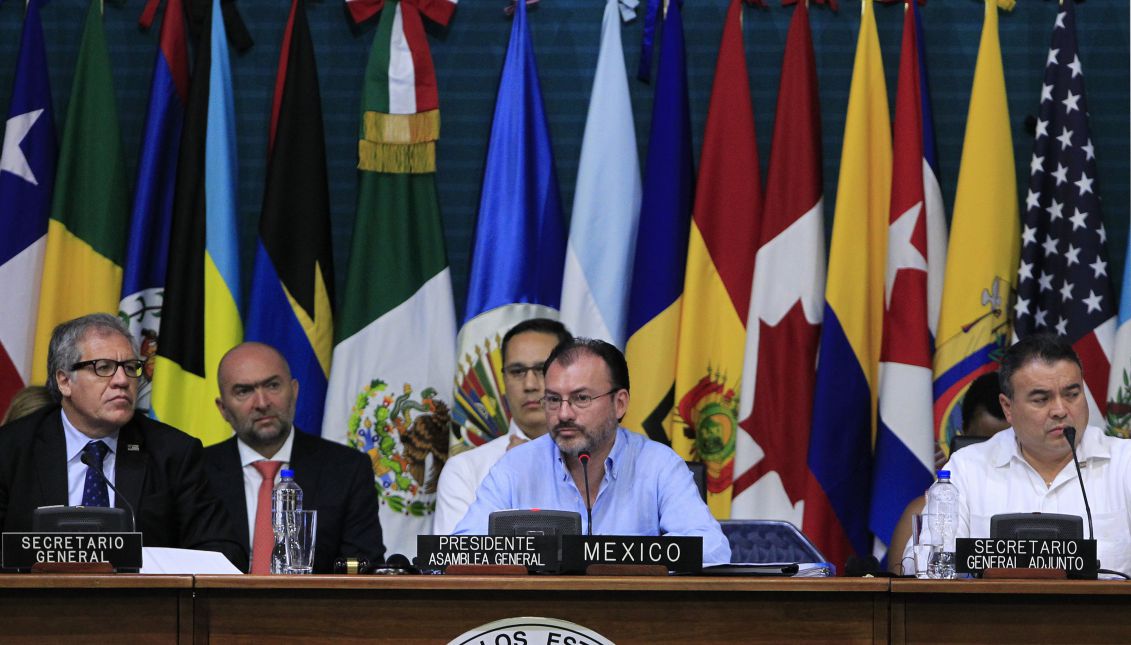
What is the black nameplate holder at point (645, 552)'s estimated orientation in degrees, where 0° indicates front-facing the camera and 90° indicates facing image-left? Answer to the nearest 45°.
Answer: approximately 0°

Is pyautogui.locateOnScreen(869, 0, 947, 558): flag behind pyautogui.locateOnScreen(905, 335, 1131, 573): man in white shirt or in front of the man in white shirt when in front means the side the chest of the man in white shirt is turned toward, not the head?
behind

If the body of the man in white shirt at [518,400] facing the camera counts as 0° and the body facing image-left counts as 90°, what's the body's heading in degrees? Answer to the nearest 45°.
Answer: approximately 0°
